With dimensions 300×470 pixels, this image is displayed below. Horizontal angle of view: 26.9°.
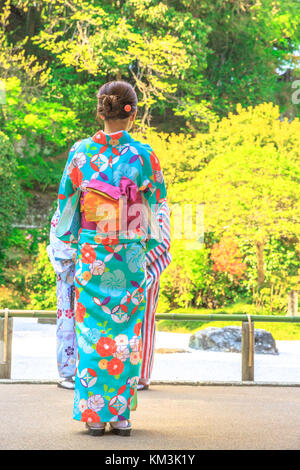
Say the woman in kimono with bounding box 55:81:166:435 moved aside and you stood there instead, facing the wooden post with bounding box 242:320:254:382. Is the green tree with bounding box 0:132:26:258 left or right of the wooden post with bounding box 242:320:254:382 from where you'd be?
left

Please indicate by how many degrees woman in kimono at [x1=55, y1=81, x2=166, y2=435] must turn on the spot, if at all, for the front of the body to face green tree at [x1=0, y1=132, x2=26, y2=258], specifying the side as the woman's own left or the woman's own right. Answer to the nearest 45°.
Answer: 0° — they already face it

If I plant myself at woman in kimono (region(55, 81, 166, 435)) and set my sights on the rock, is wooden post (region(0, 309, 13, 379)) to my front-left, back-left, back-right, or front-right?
front-left

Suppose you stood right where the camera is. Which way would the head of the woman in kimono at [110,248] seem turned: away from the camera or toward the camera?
away from the camera

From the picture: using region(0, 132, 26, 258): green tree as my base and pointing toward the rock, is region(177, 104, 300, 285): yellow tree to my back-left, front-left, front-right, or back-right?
front-left

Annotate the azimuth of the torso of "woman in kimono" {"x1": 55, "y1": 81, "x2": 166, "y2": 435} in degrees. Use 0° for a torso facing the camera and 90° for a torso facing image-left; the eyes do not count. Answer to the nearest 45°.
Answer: approximately 180°

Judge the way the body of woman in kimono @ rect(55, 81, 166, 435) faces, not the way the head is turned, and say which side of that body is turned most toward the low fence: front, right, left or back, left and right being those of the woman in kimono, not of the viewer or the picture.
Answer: front

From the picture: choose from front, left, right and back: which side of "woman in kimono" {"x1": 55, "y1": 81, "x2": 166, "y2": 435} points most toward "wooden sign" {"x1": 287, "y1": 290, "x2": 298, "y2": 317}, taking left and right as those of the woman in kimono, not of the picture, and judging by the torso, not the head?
front

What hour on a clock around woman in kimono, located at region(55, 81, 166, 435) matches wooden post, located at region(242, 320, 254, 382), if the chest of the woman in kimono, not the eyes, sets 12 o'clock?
The wooden post is roughly at 1 o'clock from the woman in kimono.
